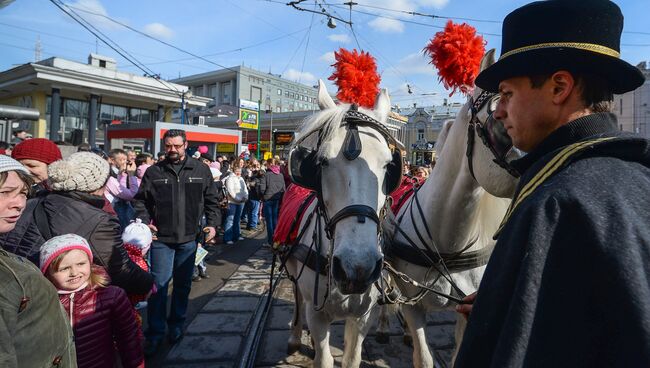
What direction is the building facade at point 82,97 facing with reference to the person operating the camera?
facing the viewer and to the right of the viewer

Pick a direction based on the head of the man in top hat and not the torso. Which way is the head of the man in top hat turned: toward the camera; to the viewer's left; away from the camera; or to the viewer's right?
to the viewer's left

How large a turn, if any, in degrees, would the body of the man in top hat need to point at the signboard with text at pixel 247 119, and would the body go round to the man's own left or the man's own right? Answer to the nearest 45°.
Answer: approximately 45° to the man's own right

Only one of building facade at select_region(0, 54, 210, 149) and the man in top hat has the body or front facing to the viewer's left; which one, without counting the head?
the man in top hat

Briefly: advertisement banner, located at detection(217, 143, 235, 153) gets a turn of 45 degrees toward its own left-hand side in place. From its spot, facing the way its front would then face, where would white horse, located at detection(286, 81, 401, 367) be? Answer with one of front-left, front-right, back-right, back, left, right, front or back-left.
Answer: front-right

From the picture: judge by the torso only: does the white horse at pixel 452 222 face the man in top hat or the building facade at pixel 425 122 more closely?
the man in top hat

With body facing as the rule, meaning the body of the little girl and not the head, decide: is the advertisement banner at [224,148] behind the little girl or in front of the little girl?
behind

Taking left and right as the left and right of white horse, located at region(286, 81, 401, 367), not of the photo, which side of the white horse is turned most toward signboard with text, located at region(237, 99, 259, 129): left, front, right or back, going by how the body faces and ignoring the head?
back

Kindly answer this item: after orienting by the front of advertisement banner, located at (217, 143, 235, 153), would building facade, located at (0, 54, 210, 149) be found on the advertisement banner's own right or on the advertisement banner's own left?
on the advertisement banner's own right

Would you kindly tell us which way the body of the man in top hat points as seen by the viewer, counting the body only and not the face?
to the viewer's left

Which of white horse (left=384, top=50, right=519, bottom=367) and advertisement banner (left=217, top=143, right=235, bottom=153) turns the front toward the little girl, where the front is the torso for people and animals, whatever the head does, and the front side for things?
the advertisement banner

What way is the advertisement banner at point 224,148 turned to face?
toward the camera

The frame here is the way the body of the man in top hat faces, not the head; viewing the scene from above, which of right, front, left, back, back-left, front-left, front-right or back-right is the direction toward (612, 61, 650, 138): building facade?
right

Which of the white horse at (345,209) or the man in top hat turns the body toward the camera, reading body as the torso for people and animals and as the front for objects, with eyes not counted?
the white horse
